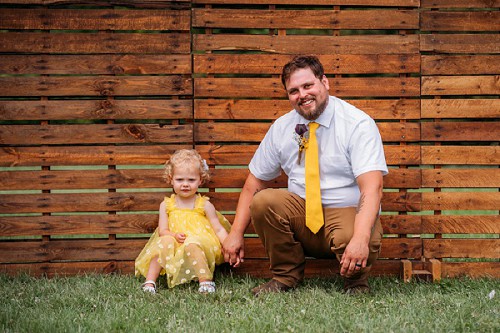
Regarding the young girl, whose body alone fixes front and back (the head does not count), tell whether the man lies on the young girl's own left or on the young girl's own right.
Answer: on the young girl's own left

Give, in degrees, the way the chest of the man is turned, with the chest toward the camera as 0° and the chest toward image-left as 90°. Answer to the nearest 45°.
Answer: approximately 0°

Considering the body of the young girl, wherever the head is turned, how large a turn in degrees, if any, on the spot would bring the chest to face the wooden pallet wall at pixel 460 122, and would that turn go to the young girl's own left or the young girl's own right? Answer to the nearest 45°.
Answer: approximately 90° to the young girl's own left

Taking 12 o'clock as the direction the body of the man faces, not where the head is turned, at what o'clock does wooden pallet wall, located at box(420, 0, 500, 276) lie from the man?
The wooden pallet wall is roughly at 8 o'clock from the man.

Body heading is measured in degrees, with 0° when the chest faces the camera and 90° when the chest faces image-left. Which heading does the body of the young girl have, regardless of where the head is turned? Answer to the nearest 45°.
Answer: approximately 0°

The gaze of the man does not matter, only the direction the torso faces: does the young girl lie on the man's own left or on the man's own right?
on the man's own right

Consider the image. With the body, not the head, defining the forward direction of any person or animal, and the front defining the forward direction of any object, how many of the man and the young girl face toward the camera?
2
